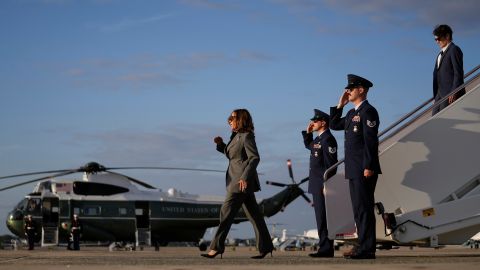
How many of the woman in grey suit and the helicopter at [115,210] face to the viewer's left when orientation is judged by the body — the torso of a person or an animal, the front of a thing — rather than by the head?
2

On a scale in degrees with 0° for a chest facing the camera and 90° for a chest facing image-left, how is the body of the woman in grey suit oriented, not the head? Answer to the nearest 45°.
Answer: approximately 90°

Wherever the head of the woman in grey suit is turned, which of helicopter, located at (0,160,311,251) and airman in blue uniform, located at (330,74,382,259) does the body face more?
the helicopter

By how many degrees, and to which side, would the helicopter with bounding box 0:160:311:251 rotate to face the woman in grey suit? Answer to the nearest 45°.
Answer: approximately 90° to its left

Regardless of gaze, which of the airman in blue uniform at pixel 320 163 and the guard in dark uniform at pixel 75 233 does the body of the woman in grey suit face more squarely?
the guard in dark uniform

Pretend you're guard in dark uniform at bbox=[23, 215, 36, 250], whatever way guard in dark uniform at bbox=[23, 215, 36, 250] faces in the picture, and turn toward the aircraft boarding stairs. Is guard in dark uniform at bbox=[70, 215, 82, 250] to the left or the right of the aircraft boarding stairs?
left

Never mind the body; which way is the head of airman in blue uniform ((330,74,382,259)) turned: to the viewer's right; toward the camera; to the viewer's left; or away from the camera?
to the viewer's left

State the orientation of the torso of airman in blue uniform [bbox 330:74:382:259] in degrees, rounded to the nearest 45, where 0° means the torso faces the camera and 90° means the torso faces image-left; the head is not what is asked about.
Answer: approximately 45°

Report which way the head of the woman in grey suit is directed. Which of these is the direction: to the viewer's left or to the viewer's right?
to the viewer's left

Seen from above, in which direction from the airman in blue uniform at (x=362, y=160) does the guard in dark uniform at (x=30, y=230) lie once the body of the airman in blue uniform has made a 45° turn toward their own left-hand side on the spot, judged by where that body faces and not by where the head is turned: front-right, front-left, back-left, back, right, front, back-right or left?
back-right

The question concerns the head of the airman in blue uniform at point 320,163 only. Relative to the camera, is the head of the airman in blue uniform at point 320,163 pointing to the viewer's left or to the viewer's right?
to the viewer's left

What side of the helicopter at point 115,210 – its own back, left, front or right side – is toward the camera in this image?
left
